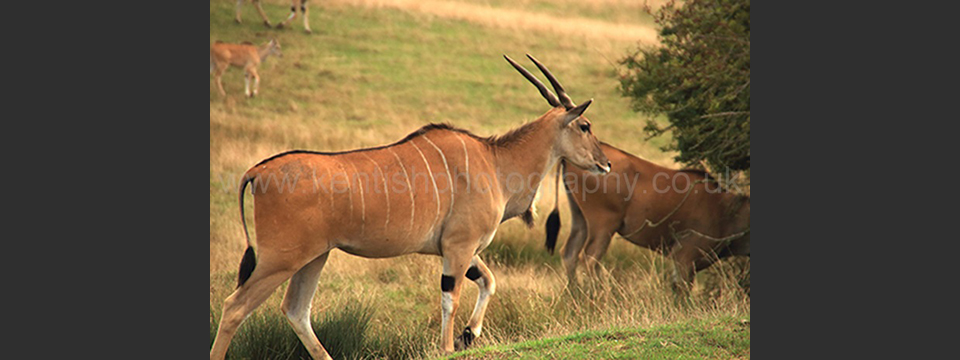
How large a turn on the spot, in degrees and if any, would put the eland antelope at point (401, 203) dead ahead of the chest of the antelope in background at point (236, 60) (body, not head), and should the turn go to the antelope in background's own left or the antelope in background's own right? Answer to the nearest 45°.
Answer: approximately 90° to the antelope in background's own right

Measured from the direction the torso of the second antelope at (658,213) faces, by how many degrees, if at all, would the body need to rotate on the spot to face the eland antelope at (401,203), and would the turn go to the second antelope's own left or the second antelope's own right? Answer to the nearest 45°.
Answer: approximately 135° to the second antelope's own right

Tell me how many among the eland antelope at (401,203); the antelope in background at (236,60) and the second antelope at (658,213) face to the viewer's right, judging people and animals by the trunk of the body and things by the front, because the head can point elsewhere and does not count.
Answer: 3

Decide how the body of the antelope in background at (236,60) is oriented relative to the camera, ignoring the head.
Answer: to the viewer's right

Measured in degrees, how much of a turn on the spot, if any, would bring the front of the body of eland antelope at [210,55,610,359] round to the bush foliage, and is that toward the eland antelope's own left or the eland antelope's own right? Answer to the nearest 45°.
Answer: approximately 45° to the eland antelope's own left

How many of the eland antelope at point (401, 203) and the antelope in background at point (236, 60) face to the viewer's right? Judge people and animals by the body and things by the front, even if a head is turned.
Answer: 2

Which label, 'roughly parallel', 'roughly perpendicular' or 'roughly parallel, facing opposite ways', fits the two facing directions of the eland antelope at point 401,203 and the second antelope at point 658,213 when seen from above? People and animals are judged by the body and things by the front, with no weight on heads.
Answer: roughly parallel

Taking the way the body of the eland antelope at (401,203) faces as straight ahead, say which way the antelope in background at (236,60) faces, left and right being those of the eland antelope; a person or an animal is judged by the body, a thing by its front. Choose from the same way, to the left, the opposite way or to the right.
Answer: the same way

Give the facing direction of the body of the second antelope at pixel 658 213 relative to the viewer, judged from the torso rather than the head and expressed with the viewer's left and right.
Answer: facing to the right of the viewer

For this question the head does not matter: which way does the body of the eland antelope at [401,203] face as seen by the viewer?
to the viewer's right

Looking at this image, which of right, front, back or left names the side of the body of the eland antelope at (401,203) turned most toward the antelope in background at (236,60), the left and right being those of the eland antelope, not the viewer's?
left
